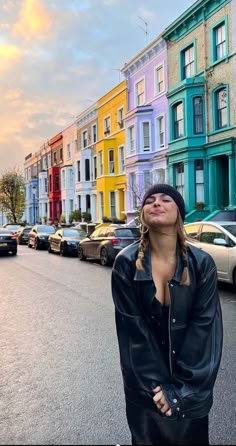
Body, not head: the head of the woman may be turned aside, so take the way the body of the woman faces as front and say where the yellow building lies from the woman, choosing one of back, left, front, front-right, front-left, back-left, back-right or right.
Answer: back

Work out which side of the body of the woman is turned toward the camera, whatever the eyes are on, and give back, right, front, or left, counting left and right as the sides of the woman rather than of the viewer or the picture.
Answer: front

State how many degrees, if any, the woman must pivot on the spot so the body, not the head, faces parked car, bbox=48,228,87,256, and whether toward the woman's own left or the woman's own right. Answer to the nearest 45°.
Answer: approximately 180°

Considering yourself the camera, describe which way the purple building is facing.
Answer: facing the viewer and to the left of the viewer

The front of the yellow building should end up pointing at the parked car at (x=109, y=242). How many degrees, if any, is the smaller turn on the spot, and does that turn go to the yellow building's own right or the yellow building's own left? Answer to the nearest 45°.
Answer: approximately 45° to the yellow building's own left

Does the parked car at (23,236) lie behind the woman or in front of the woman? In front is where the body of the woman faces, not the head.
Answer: behind

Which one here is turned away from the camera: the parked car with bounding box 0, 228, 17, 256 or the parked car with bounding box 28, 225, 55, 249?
the parked car with bounding box 0, 228, 17, 256

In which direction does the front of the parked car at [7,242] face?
away from the camera

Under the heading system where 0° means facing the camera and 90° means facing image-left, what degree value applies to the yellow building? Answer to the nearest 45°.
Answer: approximately 45°

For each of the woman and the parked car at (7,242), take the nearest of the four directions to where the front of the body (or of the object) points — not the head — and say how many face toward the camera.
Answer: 1

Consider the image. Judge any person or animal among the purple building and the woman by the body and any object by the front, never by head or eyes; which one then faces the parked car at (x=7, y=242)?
the purple building

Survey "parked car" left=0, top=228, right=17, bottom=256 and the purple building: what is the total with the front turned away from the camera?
1

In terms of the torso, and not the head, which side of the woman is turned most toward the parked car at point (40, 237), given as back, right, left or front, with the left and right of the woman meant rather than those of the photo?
back
